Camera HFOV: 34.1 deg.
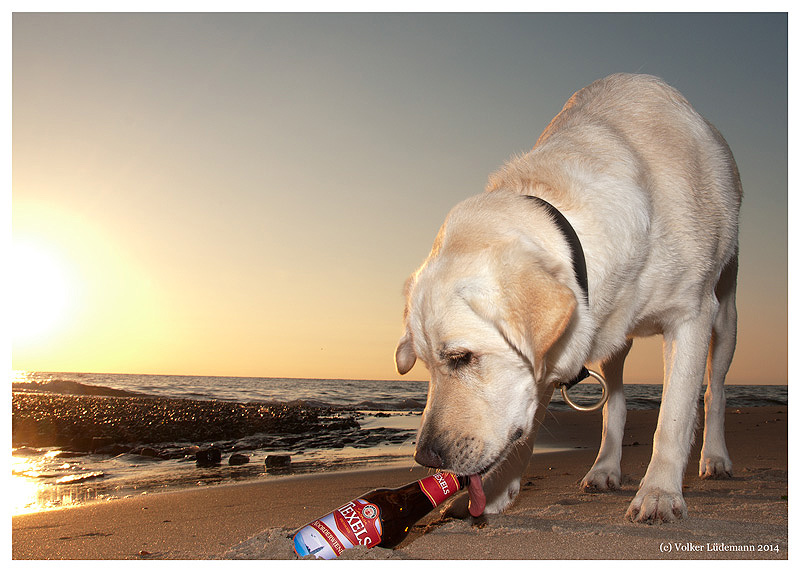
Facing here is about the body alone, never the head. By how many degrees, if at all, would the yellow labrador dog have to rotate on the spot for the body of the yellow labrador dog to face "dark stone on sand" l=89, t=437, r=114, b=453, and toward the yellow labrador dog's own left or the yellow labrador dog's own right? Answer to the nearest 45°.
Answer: approximately 90° to the yellow labrador dog's own right

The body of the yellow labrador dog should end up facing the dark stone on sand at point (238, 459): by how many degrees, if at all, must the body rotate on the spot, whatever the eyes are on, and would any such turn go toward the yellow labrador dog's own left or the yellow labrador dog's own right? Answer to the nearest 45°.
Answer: approximately 90° to the yellow labrador dog's own right

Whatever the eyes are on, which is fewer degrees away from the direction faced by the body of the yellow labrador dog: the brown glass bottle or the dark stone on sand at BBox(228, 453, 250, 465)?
the brown glass bottle

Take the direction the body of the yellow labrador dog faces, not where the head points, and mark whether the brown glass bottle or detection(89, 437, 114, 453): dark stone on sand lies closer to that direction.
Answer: the brown glass bottle

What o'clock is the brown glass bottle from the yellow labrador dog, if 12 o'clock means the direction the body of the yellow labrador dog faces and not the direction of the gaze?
The brown glass bottle is roughly at 12 o'clock from the yellow labrador dog.

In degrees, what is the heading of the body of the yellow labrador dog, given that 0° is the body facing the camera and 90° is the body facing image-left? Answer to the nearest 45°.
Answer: approximately 45°

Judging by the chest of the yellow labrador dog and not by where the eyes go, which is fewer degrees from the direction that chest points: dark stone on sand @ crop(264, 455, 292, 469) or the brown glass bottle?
the brown glass bottle

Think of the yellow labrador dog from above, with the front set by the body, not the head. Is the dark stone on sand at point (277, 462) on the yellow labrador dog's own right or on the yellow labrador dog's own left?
on the yellow labrador dog's own right
